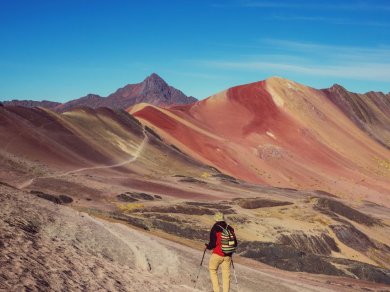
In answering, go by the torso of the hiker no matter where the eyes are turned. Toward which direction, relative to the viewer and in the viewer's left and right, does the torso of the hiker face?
facing away from the viewer and to the left of the viewer
